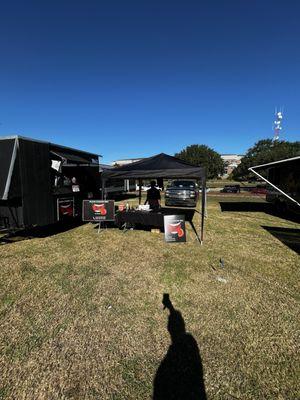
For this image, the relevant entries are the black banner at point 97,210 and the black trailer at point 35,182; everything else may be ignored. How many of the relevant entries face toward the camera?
1

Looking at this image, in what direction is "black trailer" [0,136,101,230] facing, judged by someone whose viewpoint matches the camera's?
facing away from the viewer and to the right of the viewer

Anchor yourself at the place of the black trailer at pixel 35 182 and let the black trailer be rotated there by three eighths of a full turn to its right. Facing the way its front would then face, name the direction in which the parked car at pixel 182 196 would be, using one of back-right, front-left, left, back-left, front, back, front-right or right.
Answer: back-left

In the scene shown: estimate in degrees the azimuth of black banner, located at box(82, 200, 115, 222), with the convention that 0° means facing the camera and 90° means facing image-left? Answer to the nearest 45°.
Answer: approximately 0°

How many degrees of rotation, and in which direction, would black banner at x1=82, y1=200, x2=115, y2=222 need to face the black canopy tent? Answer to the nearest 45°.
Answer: approximately 90° to its left

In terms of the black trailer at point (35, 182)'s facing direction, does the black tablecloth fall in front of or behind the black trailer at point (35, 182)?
in front
